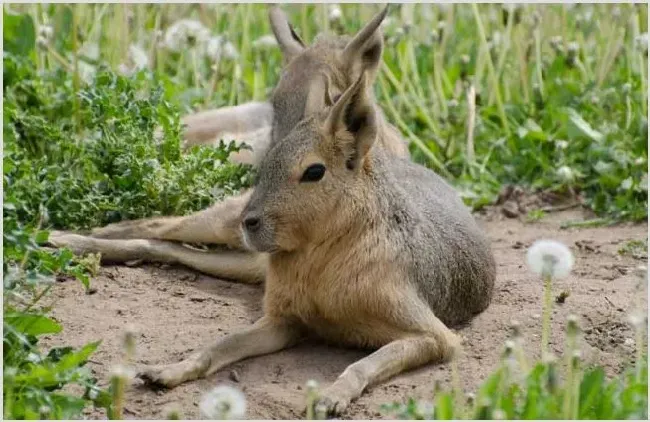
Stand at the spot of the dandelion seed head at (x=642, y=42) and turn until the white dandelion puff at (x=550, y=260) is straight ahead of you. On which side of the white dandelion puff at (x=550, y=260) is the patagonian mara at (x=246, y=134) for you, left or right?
right

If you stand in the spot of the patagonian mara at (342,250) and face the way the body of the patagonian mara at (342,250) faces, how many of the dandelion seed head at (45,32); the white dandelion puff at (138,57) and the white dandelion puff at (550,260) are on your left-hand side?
1

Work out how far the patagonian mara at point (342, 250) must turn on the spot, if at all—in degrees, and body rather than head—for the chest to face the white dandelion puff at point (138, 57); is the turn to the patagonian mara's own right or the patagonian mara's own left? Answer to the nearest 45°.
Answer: approximately 90° to the patagonian mara's own right

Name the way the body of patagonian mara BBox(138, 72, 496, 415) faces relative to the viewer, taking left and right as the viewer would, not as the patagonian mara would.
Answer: facing the viewer and to the left of the viewer

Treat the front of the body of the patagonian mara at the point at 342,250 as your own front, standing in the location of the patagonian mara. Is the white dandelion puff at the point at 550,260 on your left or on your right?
on your left

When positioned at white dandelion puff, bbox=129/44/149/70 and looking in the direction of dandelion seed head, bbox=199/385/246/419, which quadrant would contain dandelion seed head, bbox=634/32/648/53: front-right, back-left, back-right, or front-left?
front-left

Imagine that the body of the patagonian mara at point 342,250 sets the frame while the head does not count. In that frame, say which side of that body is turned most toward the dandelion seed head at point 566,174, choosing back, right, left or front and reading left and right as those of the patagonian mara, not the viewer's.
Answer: back
